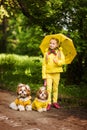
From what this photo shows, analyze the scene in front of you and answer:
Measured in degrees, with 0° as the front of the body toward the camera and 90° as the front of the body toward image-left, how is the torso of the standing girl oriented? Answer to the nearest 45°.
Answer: approximately 0°

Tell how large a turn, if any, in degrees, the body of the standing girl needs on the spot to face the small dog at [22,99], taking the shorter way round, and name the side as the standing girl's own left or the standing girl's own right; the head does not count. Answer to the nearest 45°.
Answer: approximately 45° to the standing girl's own right

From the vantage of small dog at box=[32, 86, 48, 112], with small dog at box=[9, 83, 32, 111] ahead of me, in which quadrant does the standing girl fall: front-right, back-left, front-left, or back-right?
back-right
